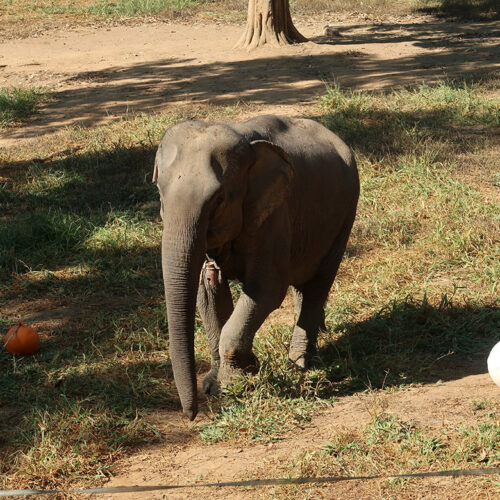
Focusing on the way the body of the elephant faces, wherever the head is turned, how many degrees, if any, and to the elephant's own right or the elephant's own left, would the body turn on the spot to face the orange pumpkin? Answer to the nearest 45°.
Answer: approximately 90° to the elephant's own right

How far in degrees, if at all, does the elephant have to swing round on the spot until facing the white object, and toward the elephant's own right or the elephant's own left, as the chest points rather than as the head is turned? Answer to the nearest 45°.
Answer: approximately 90° to the elephant's own left

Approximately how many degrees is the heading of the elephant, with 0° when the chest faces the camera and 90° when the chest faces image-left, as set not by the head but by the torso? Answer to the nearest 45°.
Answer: approximately 45°

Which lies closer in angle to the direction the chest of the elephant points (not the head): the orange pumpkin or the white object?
the orange pumpkin
